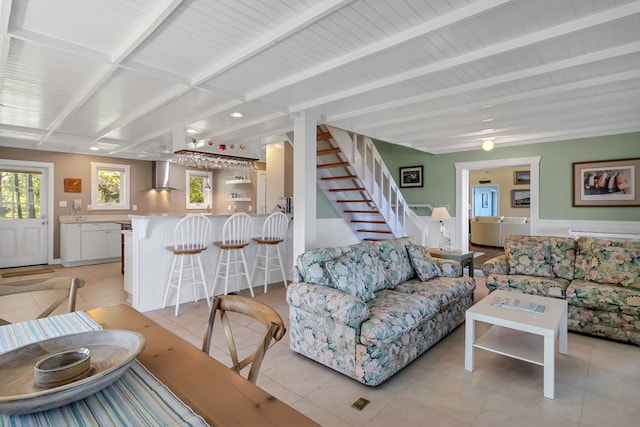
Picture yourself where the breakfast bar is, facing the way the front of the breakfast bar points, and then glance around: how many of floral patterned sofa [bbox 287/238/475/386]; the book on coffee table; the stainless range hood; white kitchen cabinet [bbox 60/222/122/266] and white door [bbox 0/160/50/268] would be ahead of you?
2

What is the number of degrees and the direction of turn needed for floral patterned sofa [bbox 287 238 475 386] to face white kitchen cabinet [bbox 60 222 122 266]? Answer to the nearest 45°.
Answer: approximately 180°

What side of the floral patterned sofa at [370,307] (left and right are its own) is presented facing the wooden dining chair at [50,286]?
right

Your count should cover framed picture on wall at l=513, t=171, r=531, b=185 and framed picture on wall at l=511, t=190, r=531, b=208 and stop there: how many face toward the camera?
2

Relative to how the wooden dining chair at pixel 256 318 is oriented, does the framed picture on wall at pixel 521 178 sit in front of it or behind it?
behind

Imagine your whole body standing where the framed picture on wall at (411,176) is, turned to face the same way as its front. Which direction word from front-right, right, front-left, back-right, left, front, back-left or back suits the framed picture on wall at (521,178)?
back-left

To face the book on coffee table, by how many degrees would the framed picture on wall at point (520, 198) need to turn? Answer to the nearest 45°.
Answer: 0° — it already faces it

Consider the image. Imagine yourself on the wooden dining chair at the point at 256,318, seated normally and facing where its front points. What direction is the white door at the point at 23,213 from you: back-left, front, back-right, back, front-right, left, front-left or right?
right

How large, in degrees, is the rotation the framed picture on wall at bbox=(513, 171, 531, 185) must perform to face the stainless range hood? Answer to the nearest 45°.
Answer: approximately 45° to its right

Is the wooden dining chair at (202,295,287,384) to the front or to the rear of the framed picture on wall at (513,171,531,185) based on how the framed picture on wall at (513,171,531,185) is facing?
to the front

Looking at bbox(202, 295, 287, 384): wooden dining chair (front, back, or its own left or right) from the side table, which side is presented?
back
